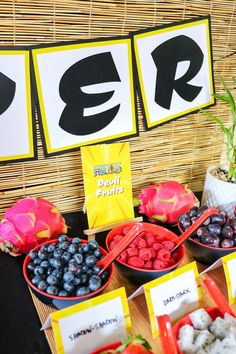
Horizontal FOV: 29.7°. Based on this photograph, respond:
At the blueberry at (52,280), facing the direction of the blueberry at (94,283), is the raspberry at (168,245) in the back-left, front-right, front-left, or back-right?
front-left

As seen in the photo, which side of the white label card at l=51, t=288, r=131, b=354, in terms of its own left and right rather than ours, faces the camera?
front

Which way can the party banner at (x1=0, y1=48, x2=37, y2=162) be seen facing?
toward the camera

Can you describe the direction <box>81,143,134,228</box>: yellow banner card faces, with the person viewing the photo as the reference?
facing the viewer
